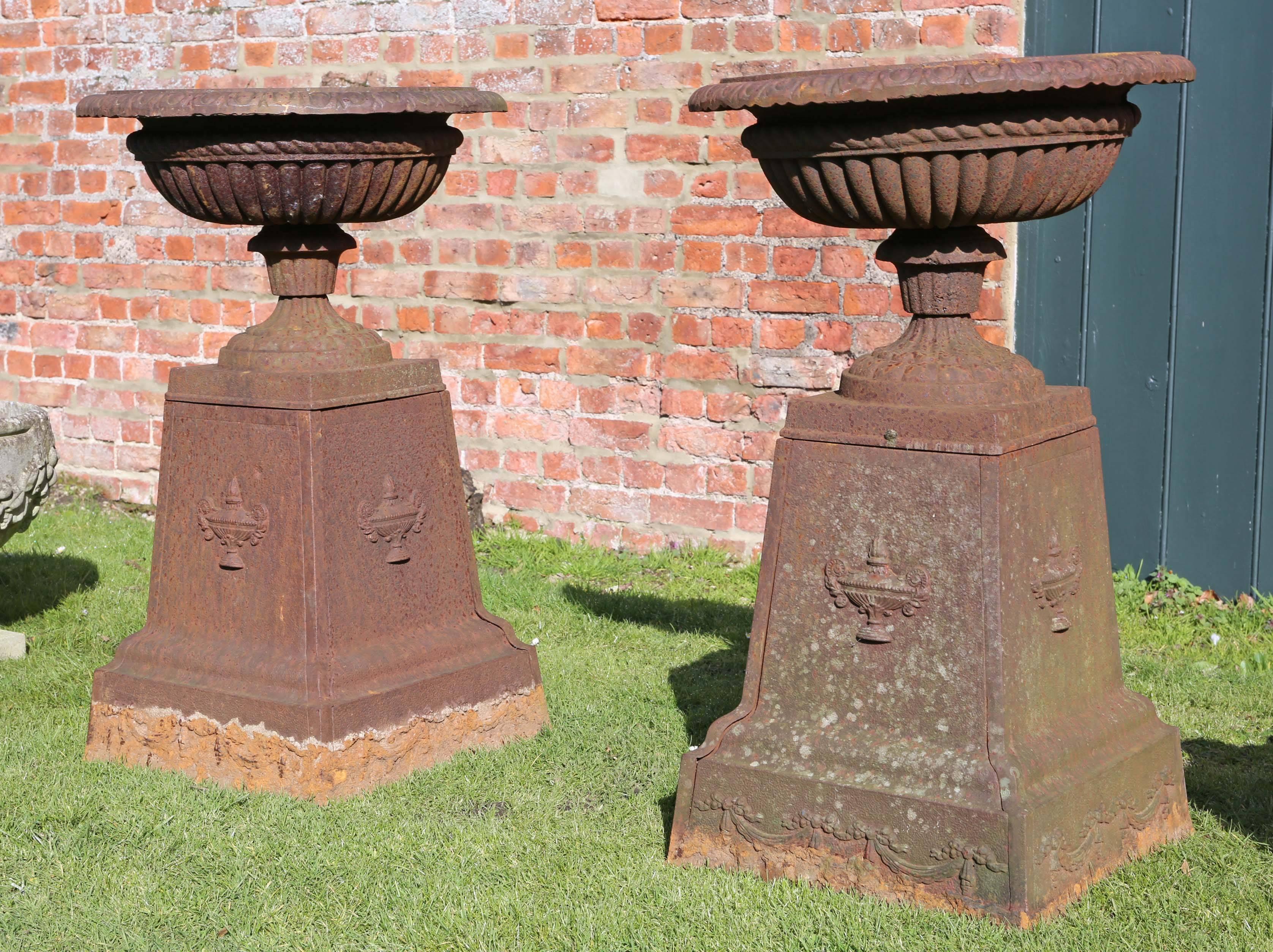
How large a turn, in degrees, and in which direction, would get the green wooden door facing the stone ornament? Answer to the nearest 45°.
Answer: approximately 45° to its right

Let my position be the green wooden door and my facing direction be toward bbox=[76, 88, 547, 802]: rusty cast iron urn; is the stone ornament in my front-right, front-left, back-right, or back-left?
front-right

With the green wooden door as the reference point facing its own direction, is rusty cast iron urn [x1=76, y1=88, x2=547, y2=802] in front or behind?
in front

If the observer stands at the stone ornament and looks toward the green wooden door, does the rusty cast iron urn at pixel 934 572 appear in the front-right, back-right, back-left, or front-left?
front-right

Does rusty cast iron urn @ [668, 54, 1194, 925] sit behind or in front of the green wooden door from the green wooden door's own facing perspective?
in front

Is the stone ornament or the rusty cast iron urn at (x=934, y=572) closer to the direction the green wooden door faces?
the rusty cast iron urn

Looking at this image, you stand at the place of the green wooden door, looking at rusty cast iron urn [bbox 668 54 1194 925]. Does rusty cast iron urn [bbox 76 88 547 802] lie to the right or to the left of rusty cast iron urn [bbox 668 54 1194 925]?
right

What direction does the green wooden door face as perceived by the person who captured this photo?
facing the viewer
